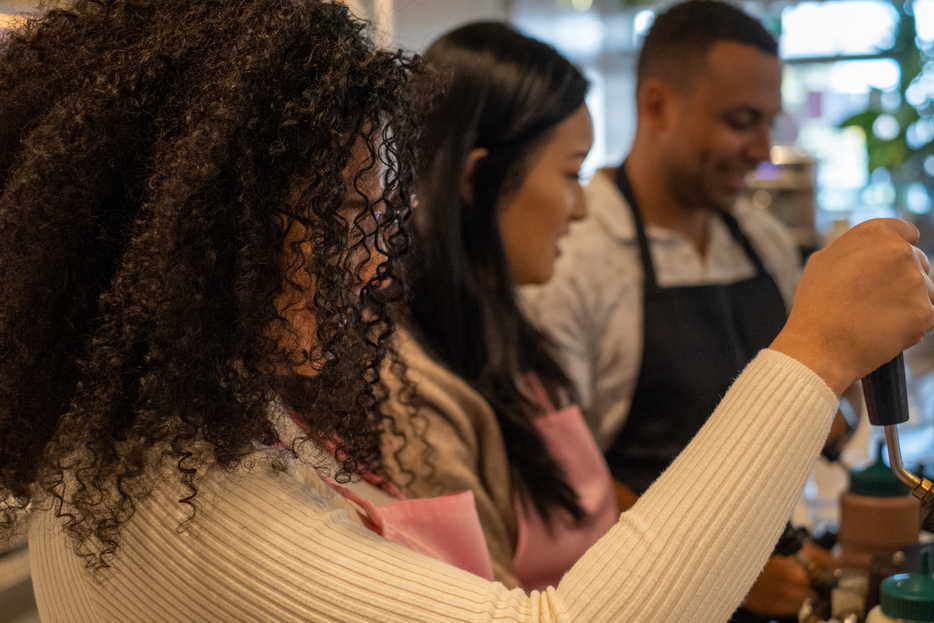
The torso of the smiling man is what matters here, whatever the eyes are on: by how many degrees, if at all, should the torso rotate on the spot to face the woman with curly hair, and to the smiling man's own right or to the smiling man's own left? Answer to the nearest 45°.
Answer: approximately 45° to the smiling man's own right

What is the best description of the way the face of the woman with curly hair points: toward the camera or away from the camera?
away from the camera

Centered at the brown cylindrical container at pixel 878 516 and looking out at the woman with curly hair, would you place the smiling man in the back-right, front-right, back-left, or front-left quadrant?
back-right

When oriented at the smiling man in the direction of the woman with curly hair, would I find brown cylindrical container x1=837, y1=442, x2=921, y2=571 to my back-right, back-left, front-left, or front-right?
front-left
